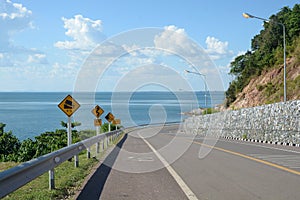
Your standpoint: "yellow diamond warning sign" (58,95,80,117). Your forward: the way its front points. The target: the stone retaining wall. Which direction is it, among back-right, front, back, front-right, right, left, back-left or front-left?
back-left

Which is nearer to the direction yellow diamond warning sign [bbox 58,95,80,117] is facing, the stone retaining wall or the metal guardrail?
the metal guardrail

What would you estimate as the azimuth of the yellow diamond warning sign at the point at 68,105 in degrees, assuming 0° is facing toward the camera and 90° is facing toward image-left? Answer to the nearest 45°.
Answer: approximately 0°

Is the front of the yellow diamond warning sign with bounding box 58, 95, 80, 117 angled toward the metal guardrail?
yes

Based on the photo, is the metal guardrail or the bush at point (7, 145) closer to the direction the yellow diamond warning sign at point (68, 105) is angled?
the metal guardrail
